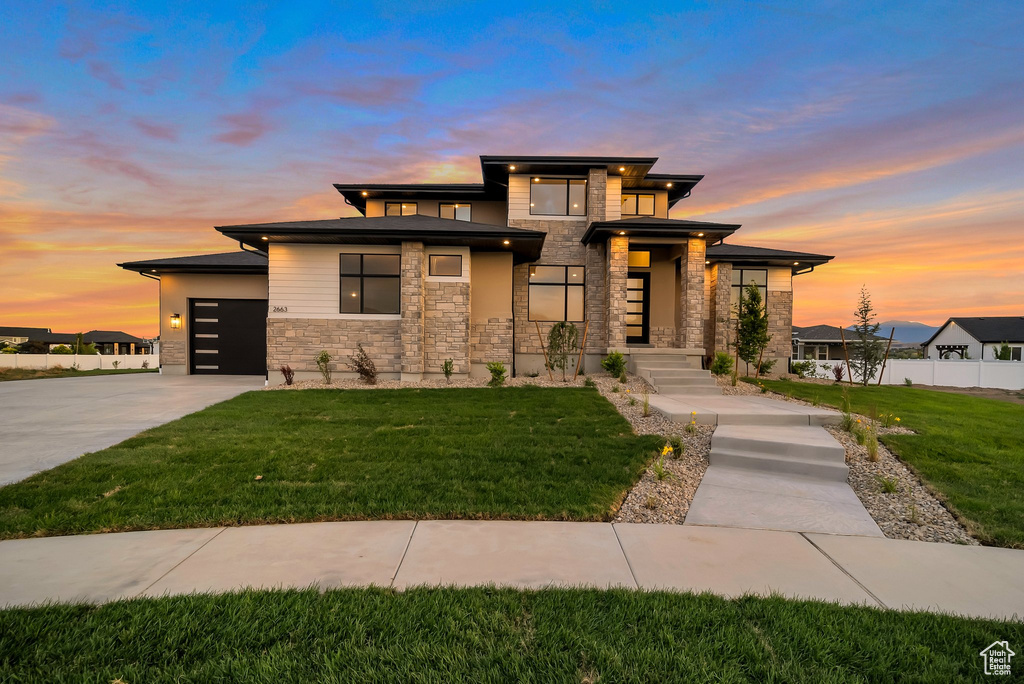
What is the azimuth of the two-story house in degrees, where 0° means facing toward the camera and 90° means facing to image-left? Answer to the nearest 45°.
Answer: approximately 0°

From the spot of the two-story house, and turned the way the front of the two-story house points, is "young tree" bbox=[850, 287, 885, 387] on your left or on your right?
on your left

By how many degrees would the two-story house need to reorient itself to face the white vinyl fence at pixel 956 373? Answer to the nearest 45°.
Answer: approximately 90° to its left

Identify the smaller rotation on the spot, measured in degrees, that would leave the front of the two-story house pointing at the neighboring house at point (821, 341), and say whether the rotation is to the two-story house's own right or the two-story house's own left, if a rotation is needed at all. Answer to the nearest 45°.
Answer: approximately 135° to the two-story house's own left

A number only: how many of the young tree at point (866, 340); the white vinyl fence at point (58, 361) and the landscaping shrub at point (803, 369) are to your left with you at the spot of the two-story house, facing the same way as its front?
2

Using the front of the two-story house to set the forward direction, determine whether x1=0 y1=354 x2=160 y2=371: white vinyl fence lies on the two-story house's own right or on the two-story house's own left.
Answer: on the two-story house's own right

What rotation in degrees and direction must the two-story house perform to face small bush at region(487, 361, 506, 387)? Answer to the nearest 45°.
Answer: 0° — it already faces it

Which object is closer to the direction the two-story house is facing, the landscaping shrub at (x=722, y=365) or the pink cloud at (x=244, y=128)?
the landscaping shrub

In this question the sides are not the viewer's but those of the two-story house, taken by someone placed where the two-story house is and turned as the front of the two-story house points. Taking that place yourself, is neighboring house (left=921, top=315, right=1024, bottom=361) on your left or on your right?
on your left
